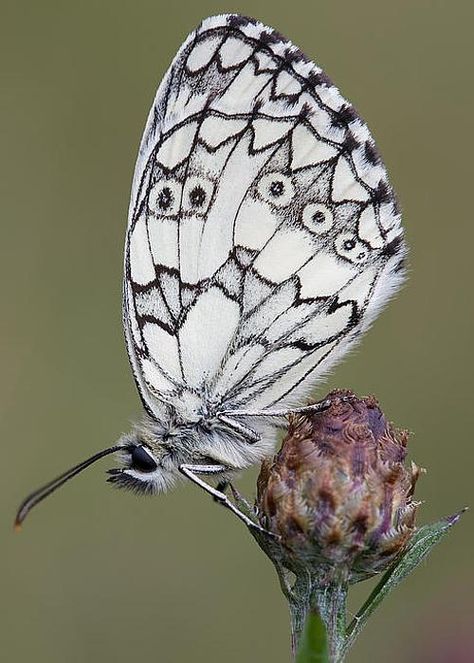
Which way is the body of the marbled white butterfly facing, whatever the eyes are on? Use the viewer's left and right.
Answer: facing to the left of the viewer
